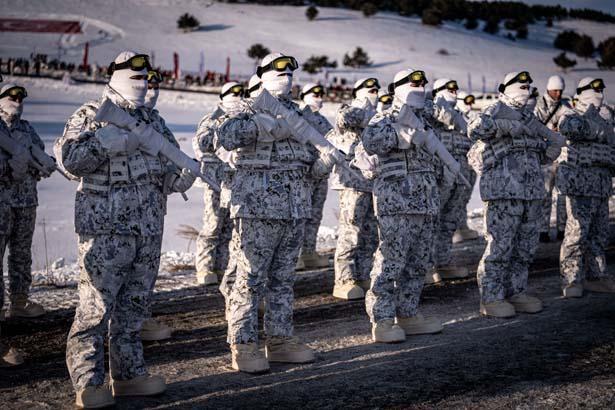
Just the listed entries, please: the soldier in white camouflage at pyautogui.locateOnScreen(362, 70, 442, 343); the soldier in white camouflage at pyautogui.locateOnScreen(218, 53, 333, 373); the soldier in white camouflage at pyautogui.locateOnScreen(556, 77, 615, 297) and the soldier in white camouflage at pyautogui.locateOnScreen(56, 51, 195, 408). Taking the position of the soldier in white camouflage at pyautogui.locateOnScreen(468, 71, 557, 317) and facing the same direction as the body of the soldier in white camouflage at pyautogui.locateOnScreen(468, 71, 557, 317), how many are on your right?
3

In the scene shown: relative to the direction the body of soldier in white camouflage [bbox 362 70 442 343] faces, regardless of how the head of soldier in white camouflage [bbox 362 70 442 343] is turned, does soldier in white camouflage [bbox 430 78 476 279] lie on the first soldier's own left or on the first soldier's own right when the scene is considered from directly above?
on the first soldier's own left

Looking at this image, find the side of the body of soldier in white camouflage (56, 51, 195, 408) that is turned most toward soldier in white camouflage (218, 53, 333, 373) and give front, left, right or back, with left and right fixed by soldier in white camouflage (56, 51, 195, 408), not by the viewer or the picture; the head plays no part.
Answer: left

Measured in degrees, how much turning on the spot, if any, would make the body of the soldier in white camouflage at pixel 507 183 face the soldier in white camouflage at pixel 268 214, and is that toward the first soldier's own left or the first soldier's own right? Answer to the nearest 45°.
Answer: approximately 90° to the first soldier's own right
